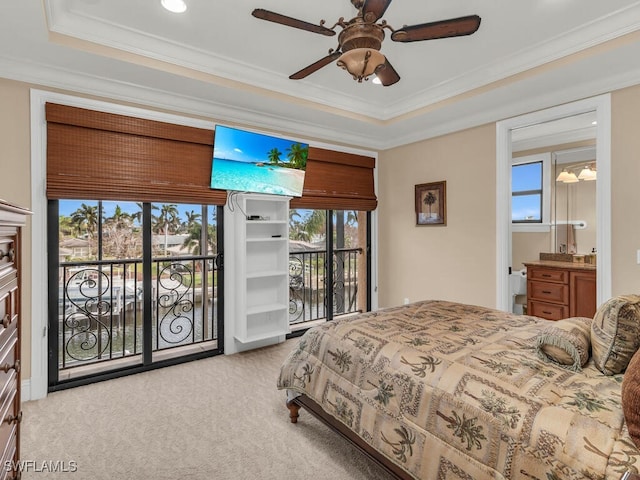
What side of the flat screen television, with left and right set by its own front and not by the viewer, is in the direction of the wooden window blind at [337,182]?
left

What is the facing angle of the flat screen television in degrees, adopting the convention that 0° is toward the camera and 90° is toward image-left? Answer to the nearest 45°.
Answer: approximately 315°

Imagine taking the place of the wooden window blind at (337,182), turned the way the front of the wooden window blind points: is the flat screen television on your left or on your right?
on your right

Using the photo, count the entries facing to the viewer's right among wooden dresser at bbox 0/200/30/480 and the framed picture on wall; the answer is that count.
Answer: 1

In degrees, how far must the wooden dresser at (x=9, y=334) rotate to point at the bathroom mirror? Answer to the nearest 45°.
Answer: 0° — it already faces it

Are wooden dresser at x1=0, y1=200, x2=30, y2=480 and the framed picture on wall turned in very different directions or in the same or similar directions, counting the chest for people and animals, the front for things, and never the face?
very different directions

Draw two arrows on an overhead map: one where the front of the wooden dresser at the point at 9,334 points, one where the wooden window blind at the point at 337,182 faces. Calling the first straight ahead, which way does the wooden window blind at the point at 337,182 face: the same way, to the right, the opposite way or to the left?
to the right

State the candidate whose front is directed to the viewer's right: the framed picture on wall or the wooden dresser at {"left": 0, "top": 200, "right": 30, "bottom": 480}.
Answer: the wooden dresser

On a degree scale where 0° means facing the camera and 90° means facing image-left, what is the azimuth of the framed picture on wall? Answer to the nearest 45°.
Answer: approximately 45°

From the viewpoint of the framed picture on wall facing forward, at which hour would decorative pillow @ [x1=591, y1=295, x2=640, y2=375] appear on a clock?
The decorative pillow is roughly at 10 o'clock from the framed picture on wall.

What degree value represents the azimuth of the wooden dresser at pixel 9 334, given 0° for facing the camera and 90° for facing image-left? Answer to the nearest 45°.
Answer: approximately 270°

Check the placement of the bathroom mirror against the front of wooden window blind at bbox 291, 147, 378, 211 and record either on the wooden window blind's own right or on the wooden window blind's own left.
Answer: on the wooden window blind's own left
